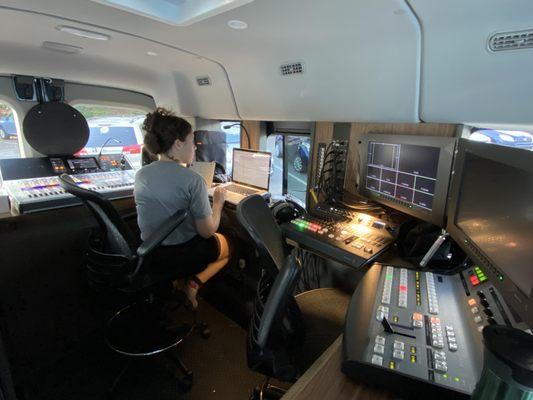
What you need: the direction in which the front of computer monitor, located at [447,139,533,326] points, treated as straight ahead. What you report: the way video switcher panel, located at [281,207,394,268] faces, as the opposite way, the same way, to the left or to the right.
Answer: the same way

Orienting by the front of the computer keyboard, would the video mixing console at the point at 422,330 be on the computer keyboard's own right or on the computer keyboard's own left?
on the computer keyboard's own left

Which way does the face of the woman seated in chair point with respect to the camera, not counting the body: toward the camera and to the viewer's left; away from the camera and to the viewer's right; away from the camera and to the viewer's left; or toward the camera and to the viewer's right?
away from the camera and to the viewer's right

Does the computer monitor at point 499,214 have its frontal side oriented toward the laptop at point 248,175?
no

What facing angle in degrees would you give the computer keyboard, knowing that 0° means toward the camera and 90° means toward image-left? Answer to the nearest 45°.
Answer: approximately 45°

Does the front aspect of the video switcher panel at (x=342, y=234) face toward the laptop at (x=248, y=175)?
no

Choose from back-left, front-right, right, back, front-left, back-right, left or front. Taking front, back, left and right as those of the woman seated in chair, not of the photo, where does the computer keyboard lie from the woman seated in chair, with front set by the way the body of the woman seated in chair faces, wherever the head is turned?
front

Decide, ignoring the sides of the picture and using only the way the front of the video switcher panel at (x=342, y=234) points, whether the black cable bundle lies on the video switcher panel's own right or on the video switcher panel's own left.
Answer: on the video switcher panel's own right

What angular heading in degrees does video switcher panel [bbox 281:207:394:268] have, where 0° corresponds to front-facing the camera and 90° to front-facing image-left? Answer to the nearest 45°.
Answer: approximately 45°

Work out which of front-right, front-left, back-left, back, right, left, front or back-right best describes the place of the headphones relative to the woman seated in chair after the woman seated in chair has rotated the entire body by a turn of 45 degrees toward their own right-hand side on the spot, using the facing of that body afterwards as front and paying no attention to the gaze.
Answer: front

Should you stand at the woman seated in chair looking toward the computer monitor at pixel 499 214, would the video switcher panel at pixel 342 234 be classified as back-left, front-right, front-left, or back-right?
front-left

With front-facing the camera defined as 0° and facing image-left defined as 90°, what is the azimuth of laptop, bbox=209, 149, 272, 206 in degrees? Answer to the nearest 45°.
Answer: approximately 45°

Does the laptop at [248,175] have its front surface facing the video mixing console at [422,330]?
no

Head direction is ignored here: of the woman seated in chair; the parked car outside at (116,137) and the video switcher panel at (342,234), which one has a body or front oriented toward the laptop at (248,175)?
the woman seated in chair
